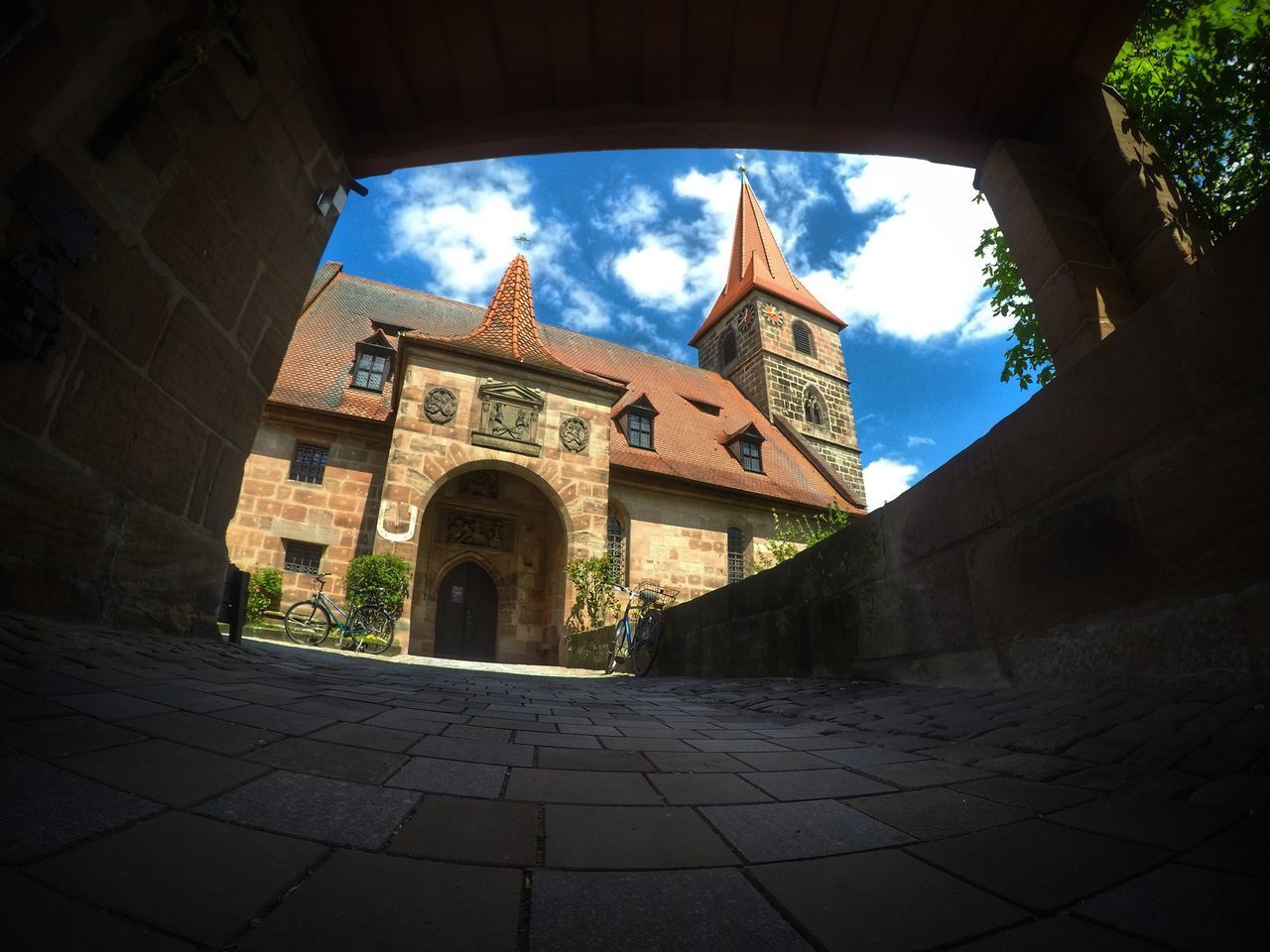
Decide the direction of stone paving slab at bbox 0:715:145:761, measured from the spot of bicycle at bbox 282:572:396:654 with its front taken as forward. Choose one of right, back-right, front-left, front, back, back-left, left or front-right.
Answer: left

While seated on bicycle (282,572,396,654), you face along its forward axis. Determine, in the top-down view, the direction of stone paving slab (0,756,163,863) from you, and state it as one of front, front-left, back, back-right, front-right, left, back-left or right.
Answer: left

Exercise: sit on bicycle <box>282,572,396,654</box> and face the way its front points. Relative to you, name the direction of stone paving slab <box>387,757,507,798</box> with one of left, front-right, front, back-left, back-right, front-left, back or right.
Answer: left

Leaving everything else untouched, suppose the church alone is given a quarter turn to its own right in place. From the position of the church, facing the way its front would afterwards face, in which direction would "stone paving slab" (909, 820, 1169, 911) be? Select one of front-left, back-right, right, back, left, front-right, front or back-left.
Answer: left

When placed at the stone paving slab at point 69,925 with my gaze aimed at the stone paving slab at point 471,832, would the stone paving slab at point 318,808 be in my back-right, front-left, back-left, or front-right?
front-left

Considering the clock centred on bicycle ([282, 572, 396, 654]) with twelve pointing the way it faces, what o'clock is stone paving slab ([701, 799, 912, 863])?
The stone paving slab is roughly at 9 o'clock from the bicycle.

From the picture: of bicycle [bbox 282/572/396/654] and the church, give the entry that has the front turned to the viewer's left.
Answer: the bicycle

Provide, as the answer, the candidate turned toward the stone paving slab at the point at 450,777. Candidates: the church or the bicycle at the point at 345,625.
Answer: the church

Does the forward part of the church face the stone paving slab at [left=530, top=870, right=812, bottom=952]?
yes

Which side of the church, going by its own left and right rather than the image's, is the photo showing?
front

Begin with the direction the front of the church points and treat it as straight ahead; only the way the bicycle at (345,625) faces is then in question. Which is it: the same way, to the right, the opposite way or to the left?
to the right

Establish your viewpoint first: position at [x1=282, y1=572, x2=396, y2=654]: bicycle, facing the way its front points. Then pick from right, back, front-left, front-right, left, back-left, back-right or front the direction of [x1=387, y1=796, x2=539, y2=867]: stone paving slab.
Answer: left

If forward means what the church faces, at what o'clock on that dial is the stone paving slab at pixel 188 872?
The stone paving slab is roughly at 12 o'clock from the church.

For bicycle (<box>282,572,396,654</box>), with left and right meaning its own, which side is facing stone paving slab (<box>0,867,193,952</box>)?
left

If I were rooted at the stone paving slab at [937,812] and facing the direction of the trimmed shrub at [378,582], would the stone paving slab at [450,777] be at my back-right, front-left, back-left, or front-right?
front-left

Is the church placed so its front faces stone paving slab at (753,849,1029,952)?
yes

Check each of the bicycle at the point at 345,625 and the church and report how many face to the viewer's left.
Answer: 1

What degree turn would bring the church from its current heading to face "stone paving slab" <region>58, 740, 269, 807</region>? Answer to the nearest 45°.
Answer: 0° — it already faces it
